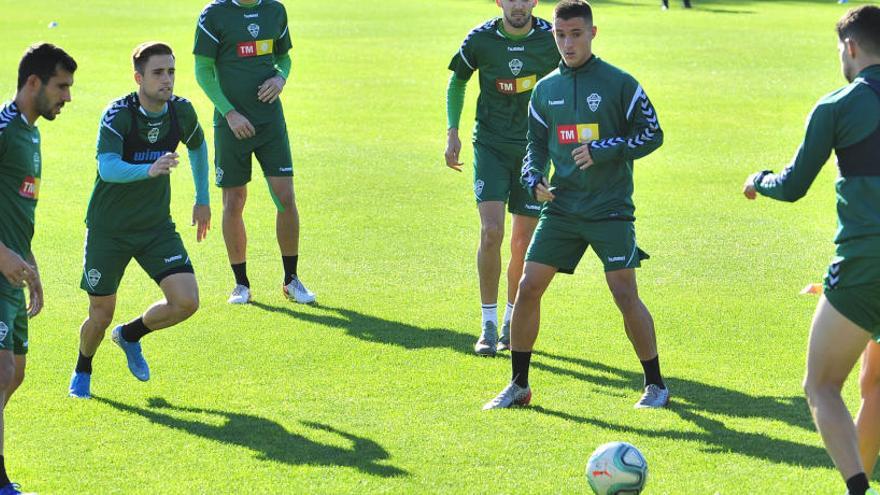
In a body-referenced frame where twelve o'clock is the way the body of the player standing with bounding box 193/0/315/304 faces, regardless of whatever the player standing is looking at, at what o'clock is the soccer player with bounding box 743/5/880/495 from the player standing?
The soccer player is roughly at 11 o'clock from the player standing.

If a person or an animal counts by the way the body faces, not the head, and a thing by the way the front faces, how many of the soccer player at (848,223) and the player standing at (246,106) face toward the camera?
1

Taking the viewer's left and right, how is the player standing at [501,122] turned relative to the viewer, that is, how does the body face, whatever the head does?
facing the viewer

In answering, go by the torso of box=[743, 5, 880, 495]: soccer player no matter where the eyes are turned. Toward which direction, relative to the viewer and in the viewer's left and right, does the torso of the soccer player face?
facing away from the viewer and to the left of the viewer

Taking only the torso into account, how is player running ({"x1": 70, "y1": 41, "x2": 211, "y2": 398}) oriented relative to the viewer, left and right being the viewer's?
facing the viewer and to the right of the viewer

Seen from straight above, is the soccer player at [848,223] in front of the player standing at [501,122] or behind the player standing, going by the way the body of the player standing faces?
in front

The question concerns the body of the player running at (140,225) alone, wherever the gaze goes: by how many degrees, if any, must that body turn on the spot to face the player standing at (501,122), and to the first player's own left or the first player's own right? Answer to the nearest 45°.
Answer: approximately 45° to the first player's own left

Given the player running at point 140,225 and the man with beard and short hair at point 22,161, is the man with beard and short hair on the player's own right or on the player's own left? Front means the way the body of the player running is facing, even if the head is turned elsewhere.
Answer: on the player's own right

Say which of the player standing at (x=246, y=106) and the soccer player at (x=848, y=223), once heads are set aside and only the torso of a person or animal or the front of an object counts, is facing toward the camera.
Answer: the player standing

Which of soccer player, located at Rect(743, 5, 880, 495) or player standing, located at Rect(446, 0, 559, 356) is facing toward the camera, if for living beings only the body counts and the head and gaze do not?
the player standing

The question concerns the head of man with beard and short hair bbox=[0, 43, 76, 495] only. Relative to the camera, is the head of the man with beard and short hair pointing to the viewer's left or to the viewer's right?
to the viewer's right

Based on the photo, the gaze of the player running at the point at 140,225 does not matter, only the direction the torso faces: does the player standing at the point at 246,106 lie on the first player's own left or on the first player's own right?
on the first player's own left
